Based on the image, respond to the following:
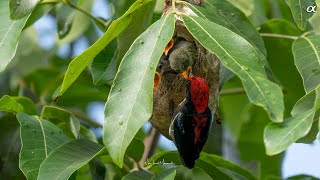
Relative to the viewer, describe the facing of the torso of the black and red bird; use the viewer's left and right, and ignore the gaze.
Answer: facing away from the viewer and to the left of the viewer

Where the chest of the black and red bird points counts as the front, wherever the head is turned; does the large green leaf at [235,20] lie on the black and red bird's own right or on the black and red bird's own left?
on the black and red bird's own right

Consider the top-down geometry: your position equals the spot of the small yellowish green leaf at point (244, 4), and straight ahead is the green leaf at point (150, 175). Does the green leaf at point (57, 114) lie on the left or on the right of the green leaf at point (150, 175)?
right

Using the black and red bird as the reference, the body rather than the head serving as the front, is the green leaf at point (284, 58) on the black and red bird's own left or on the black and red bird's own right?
on the black and red bird's own right

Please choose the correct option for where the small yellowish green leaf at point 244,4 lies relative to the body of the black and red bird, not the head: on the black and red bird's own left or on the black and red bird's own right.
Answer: on the black and red bird's own right
